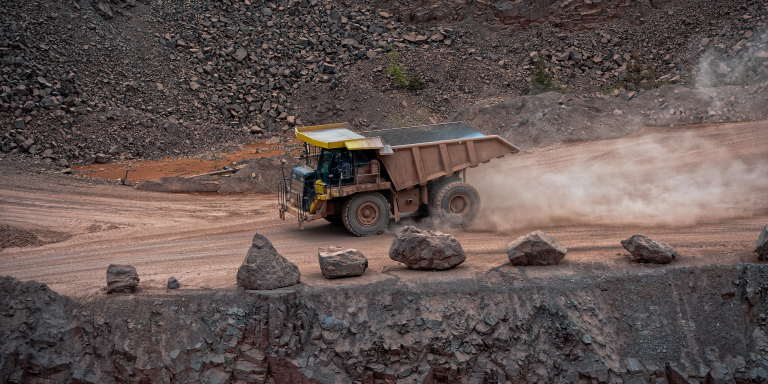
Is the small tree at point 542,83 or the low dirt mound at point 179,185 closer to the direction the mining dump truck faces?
the low dirt mound

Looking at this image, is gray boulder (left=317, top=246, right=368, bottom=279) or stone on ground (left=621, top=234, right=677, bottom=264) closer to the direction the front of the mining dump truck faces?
the gray boulder

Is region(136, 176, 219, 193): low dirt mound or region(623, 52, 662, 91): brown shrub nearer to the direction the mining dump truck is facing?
the low dirt mound

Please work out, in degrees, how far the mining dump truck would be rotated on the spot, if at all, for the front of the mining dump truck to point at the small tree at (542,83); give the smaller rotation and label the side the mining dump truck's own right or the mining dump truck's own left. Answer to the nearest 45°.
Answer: approximately 180°

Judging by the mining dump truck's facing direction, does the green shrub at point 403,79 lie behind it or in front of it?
behind

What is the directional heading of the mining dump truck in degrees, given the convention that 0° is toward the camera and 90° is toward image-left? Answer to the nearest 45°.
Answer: approximately 45°

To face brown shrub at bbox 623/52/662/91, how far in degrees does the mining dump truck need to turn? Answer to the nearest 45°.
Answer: approximately 180°

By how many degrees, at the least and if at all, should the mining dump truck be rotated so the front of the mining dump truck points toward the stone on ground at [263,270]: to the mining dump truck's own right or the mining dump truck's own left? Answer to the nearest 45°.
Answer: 0° — it already faces it

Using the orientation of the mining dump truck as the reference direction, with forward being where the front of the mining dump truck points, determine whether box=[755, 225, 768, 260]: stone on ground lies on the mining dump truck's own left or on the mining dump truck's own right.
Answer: on the mining dump truck's own left

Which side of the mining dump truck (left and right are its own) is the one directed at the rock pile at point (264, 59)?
right
